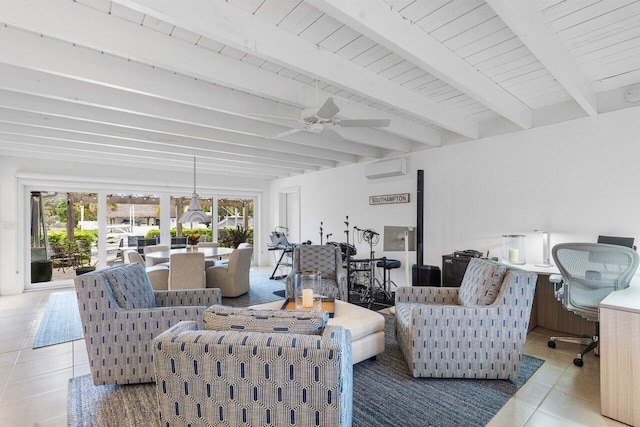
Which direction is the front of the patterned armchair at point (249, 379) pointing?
away from the camera

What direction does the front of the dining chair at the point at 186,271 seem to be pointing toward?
away from the camera

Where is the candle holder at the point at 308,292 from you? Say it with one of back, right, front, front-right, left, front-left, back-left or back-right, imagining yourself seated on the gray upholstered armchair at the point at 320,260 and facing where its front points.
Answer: front

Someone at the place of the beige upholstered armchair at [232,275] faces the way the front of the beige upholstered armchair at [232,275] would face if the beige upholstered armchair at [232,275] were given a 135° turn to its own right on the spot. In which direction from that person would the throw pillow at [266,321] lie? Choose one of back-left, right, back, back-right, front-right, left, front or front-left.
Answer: right

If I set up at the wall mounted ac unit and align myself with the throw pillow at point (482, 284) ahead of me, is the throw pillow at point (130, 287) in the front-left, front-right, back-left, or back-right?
front-right

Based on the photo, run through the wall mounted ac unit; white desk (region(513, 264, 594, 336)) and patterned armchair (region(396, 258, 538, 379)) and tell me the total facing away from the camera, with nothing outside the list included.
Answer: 0

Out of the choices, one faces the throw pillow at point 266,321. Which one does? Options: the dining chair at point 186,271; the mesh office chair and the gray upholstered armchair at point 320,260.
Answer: the gray upholstered armchair

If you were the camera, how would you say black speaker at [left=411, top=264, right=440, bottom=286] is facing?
facing the viewer and to the left of the viewer

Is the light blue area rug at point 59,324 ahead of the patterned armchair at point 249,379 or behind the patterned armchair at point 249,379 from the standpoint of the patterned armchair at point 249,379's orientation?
ahead

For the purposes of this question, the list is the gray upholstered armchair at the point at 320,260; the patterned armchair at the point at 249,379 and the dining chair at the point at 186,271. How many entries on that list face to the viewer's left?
0

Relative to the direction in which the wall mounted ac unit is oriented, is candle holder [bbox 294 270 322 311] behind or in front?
in front

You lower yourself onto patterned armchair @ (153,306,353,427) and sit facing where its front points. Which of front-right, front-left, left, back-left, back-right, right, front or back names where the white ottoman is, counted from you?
front-right

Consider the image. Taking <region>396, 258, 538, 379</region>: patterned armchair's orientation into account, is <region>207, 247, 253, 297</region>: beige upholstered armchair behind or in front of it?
in front

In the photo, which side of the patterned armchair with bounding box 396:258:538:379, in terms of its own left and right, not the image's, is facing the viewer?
left
